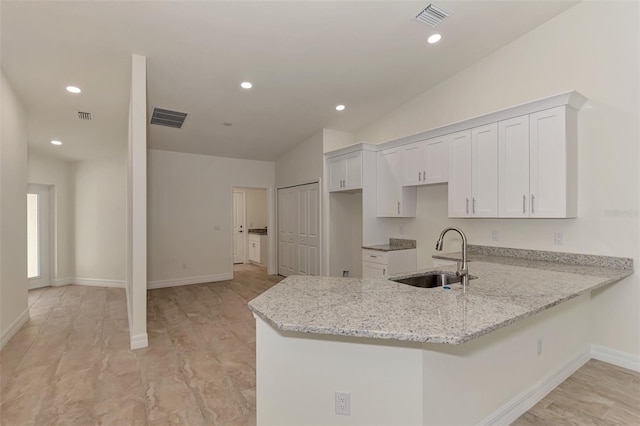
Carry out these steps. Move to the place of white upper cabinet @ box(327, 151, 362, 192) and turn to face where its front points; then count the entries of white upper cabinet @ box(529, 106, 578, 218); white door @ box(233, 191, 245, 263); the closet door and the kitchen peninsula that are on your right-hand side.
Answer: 2

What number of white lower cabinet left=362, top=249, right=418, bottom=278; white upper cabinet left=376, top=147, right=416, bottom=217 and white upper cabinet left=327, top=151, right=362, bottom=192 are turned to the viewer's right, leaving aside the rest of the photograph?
0

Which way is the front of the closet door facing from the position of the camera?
facing the viewer and to the left of the viewer

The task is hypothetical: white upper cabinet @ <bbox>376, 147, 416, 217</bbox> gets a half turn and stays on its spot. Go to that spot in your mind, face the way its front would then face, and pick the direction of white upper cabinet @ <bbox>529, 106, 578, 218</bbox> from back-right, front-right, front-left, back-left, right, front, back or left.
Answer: right

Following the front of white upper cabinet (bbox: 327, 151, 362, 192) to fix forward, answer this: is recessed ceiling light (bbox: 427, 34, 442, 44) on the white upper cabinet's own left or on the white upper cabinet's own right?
on the white upper cabinet's own left

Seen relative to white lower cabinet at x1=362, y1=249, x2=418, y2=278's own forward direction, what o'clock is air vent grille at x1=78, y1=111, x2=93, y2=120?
The air vent grille is roughly at 1 o'clock from the white lower cabinet.

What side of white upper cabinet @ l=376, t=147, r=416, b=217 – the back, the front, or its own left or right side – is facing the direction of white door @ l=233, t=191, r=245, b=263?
right

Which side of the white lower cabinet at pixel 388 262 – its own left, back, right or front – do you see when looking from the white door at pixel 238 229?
right

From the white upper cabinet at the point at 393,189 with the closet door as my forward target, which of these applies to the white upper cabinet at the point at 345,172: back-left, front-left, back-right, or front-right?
front-left

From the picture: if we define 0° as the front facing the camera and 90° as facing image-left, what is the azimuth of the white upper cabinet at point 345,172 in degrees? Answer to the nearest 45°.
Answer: approximately 45°

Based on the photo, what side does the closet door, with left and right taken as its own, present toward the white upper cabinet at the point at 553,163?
left

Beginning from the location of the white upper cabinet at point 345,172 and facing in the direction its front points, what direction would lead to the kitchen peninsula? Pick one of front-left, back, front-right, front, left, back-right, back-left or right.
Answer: front-left

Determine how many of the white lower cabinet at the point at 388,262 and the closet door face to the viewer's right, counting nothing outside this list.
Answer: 0

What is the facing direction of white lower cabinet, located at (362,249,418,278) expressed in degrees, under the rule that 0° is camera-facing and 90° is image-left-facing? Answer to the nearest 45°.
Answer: approximately 45°

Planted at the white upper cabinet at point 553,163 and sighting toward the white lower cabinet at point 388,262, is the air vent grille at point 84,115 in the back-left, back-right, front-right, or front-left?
front-left

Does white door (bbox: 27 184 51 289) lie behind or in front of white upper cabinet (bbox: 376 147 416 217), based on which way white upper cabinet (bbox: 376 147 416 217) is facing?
in front

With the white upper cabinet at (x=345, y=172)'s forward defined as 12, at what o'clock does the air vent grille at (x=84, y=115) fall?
The air vent grille is roughly at 1 o'clock from the white upper cabinet.
